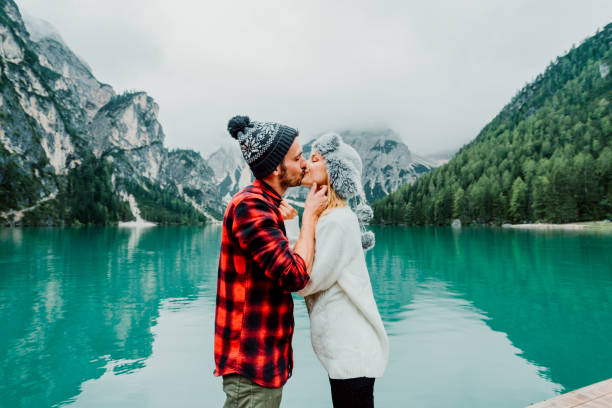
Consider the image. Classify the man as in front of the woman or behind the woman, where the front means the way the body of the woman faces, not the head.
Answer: in front

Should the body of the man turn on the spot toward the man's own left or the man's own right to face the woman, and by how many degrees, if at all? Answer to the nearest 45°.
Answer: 0° — they already face them

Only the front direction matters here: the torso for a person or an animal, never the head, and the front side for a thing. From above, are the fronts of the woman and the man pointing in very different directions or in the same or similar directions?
very different directions

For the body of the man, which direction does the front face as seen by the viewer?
to the viewer's right

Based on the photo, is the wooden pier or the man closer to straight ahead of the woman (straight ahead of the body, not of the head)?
the man

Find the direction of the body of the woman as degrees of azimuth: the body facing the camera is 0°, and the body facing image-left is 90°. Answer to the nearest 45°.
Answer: approximately 90°

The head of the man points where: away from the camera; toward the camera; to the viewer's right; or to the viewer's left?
to the viewer's right

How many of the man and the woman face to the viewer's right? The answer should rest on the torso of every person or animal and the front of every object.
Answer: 1

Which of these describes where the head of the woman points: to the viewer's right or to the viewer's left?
to the viewer's left
